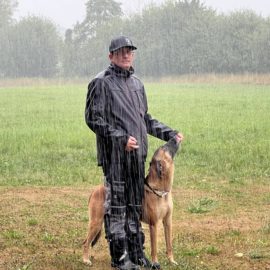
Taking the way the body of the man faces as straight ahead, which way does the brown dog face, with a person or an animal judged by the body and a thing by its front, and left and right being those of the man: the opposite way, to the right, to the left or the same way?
the same way

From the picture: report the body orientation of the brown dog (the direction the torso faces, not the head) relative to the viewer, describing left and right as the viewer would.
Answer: facing the viewer and to the right of the viewer
